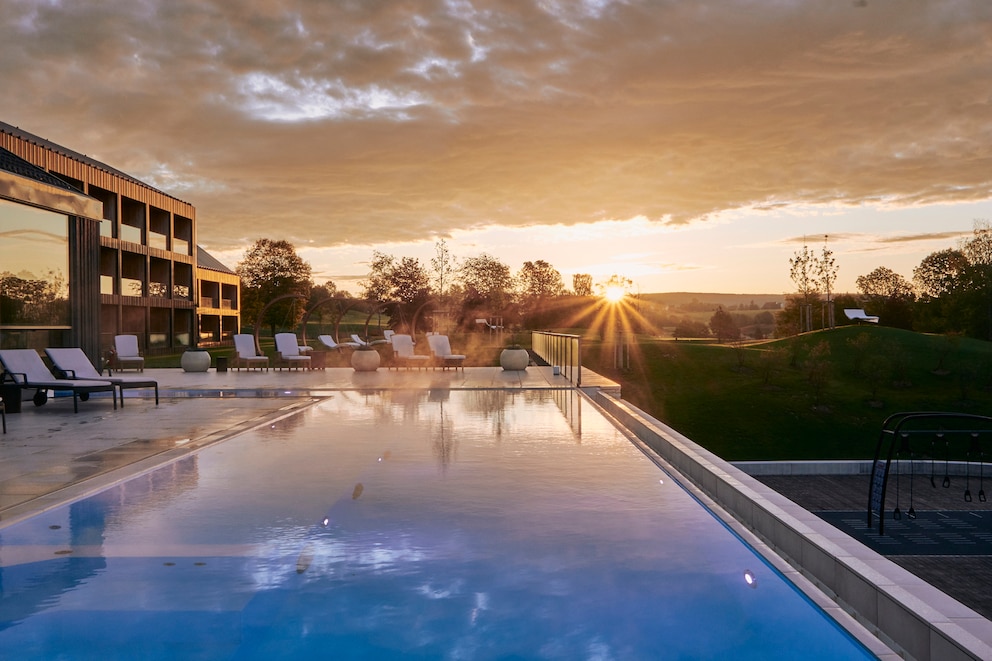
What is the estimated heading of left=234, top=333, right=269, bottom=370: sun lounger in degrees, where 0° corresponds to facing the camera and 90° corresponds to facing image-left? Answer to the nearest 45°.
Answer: approximately 315°

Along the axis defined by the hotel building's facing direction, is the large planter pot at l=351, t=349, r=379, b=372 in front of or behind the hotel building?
in front

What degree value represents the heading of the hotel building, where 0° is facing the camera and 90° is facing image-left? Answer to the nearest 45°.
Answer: approximately 315°

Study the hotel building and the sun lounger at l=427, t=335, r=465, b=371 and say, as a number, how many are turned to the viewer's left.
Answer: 0

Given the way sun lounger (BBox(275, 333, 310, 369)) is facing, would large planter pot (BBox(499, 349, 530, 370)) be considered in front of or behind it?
in front

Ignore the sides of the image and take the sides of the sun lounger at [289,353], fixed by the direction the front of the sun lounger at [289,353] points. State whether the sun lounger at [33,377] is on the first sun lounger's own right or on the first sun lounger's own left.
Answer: on the first sun lounger's own right

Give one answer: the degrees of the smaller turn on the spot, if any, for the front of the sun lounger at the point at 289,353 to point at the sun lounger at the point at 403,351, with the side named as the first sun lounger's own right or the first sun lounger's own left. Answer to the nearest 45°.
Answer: approximately 45° to the first sun lounger's own left
